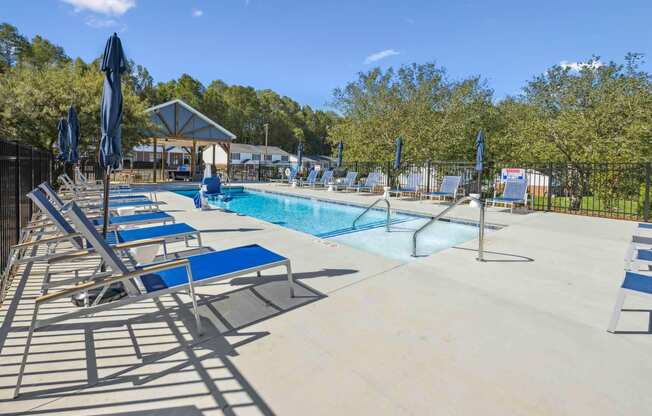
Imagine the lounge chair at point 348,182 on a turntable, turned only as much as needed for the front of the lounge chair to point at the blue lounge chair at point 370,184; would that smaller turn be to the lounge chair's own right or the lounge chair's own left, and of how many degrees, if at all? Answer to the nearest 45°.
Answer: approximately 90° to the lounge chair's own left

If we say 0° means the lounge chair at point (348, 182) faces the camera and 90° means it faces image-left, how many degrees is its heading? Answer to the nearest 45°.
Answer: approximately 45°

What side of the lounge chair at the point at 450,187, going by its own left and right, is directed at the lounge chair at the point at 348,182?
right

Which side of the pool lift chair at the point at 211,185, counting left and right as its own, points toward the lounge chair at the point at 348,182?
left

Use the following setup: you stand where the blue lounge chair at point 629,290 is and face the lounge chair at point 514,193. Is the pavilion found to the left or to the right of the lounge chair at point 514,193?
left

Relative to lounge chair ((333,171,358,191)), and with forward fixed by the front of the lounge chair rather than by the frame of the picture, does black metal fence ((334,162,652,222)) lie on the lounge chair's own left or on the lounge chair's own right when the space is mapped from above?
on the lounge chair's own left

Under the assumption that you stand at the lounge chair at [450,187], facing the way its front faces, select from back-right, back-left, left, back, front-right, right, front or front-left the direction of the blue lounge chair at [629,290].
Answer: front-left
